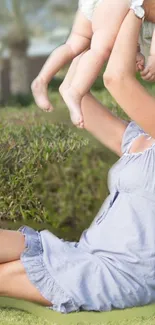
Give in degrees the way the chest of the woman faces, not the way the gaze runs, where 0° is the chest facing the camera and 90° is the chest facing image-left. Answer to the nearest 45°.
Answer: approximately 45°

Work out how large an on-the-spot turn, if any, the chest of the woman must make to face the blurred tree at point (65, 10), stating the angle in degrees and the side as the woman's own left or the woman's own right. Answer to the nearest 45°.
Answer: approximately 135° to the woman's own right

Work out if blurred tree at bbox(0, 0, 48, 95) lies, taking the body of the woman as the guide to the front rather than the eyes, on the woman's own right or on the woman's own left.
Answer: on the woman's own right
